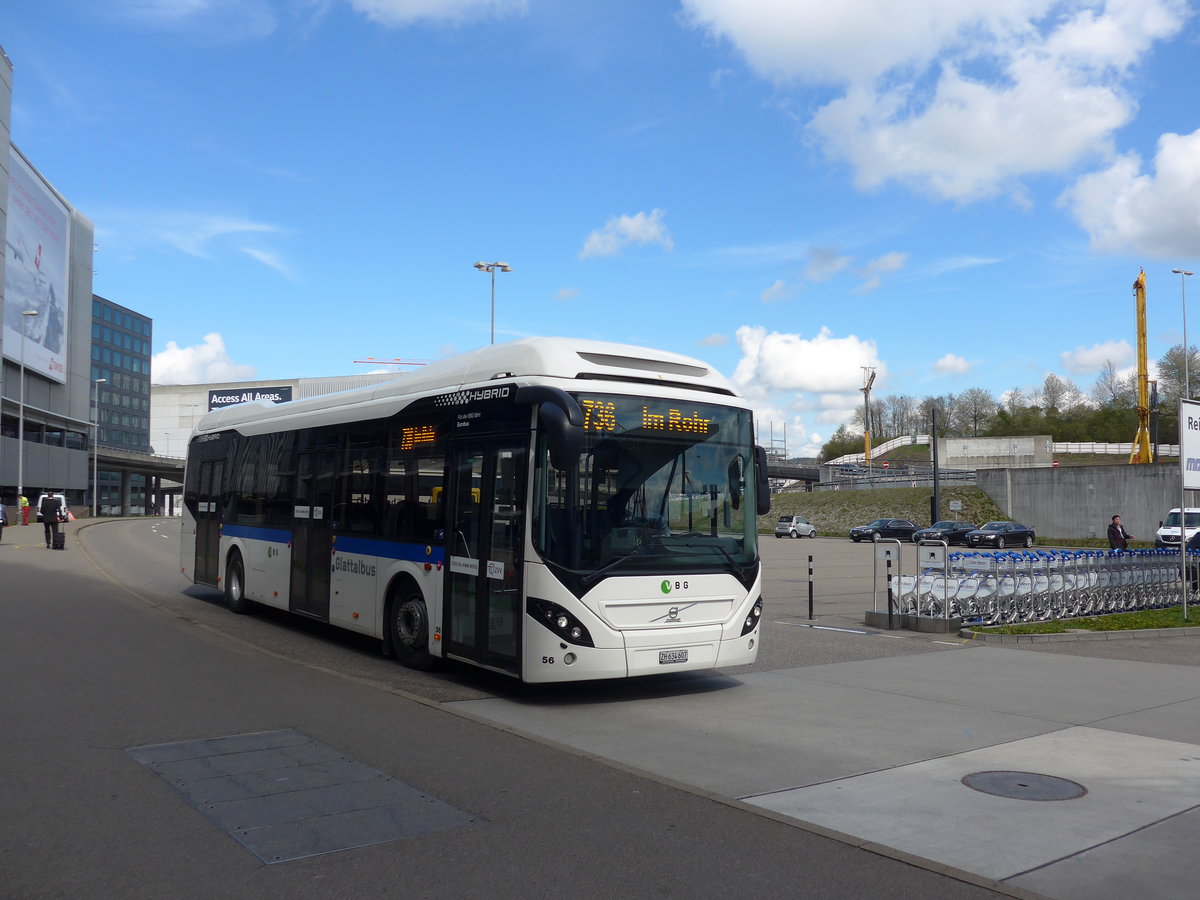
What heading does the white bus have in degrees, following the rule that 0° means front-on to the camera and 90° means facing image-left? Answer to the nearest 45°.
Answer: approximately 315°

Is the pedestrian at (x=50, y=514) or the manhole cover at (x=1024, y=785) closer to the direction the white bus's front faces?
the manhole cover

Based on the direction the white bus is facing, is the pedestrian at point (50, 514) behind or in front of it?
behind

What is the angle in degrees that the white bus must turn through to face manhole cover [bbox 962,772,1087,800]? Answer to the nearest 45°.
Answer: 0° — it already faces it
